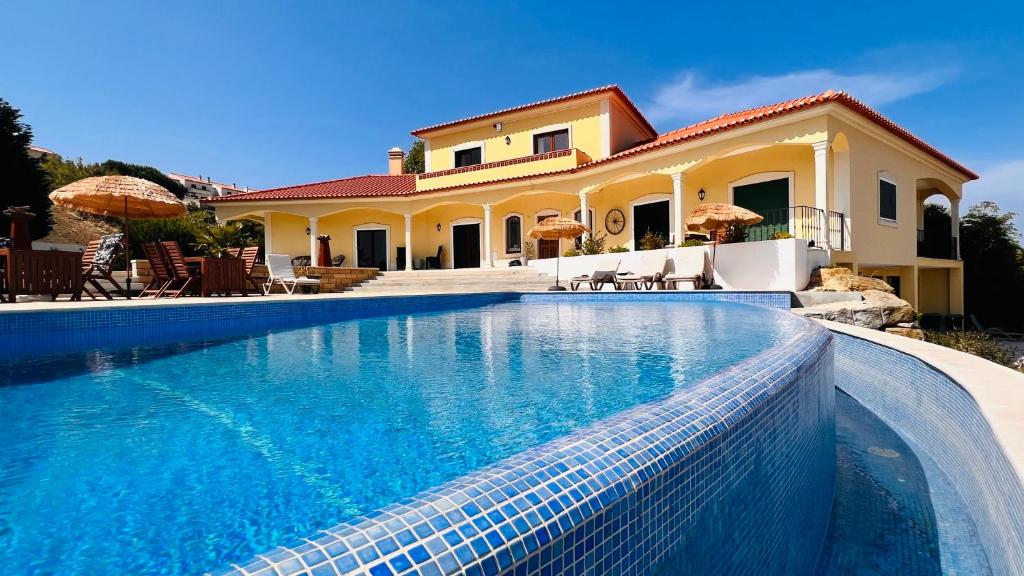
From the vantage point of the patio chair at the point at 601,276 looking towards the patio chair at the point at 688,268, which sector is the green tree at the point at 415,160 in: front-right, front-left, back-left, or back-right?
back-left

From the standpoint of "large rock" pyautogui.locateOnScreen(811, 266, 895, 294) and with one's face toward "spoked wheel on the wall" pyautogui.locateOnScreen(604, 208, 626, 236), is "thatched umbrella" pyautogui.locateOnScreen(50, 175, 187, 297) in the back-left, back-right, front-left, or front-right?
front-left

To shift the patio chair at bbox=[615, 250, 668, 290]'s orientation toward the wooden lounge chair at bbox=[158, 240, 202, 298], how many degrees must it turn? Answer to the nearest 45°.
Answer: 0° — it already faces it

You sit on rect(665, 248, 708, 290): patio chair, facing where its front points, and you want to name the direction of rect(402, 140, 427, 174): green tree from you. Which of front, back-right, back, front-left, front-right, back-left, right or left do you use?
right

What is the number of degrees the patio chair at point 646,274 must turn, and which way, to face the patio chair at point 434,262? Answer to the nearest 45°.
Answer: approximately 90° to its right

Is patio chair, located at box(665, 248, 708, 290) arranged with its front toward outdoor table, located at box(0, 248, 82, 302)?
no

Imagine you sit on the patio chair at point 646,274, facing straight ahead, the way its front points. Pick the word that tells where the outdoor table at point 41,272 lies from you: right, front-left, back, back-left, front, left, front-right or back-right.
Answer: front

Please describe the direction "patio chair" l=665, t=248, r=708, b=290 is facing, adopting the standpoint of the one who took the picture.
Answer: facing the viewer and to the left of the viewer

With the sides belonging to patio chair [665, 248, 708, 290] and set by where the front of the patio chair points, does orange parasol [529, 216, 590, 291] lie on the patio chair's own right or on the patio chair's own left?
on the patio chair's own right
